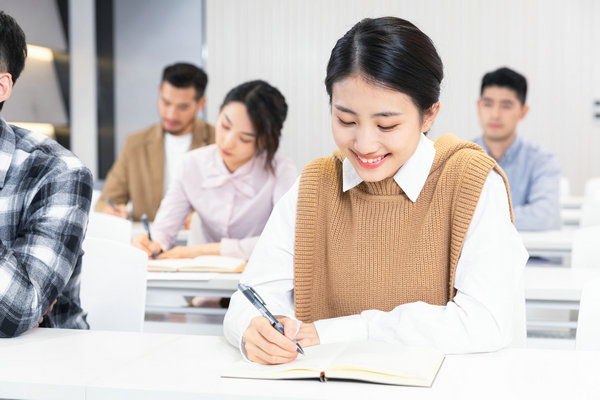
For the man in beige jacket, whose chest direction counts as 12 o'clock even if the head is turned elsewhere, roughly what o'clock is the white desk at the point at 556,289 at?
The white desk is roughly at 11 o'clock from the man in beige jacket.

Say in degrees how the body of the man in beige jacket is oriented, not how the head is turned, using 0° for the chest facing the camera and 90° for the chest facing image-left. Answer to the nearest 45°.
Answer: approximately 0°

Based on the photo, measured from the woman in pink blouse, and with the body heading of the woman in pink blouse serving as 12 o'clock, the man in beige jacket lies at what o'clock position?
The man in beige jacket is roughly at 4 o'clock from the woman in pink blouse.
